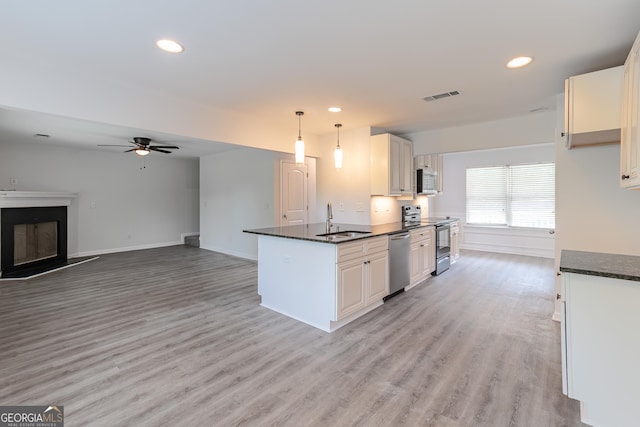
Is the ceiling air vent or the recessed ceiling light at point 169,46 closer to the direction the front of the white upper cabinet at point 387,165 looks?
the ceiling air vent

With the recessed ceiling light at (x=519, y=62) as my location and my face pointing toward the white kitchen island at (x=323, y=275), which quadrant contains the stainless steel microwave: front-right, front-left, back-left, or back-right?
front-right

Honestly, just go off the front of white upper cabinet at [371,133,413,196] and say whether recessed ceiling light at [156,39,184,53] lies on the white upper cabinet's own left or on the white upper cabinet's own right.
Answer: on the white upper cabinet's own right

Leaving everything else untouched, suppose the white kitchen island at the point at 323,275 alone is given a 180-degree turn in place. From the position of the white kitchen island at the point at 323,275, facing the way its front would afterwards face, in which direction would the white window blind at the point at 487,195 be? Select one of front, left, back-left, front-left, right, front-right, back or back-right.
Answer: right

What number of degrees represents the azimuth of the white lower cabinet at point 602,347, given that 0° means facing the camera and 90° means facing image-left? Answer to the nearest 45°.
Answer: approximately 90°

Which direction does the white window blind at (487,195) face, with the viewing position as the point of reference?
facing the viewer

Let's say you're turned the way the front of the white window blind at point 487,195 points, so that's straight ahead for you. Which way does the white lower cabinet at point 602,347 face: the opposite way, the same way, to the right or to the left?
to the right

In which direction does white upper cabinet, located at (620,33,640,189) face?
to the viewer's left

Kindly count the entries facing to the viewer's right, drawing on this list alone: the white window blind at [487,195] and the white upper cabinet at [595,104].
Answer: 0

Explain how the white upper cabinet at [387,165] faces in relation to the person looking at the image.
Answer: facing the viewer and to the right of the viewer

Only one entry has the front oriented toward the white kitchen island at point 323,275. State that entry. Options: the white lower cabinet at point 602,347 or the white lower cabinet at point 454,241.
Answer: the white lower cabinet at point 602,347

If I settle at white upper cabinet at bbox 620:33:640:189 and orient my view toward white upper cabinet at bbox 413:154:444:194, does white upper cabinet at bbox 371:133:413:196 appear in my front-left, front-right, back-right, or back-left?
front-left

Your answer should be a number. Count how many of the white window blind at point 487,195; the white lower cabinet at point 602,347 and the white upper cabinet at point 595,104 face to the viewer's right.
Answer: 0

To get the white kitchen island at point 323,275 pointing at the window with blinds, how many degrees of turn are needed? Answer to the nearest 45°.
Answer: approximately 90° to its left

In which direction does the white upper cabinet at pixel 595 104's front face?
to the viewer's left
